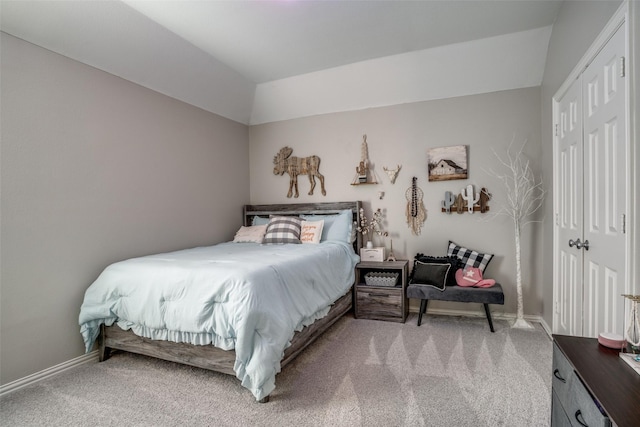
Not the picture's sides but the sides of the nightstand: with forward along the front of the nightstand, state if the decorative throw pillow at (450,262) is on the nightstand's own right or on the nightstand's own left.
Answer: on the nightstand's own left

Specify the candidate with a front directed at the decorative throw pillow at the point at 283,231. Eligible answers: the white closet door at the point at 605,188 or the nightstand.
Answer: the white closet door

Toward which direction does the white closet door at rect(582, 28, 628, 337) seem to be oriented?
to the viewer's left

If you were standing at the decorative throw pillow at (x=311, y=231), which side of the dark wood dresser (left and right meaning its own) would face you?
right
